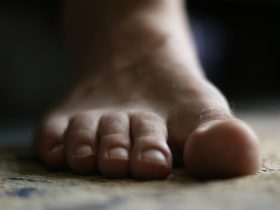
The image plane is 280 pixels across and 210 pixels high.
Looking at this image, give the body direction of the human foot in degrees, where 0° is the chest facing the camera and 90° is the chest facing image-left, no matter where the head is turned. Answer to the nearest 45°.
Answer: approximately 0°
